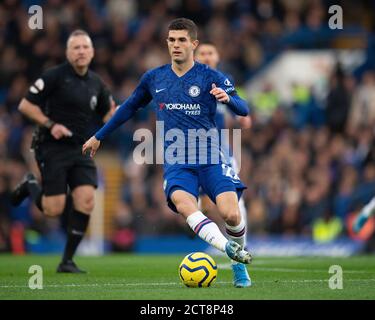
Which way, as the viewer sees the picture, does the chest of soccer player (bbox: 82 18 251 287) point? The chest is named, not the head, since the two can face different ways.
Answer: toward the camera

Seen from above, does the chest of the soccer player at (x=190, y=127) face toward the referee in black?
no

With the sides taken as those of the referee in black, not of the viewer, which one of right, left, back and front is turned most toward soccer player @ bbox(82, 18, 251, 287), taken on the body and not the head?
front

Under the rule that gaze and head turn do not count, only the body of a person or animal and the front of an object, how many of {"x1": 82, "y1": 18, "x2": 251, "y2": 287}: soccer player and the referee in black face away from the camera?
0

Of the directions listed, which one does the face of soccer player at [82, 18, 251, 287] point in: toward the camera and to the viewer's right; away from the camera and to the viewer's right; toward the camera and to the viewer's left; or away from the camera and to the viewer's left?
toward the camera and to the viewer's left

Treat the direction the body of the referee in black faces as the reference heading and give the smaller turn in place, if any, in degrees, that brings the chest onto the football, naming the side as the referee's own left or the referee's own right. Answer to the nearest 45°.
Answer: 0° — they already face it
